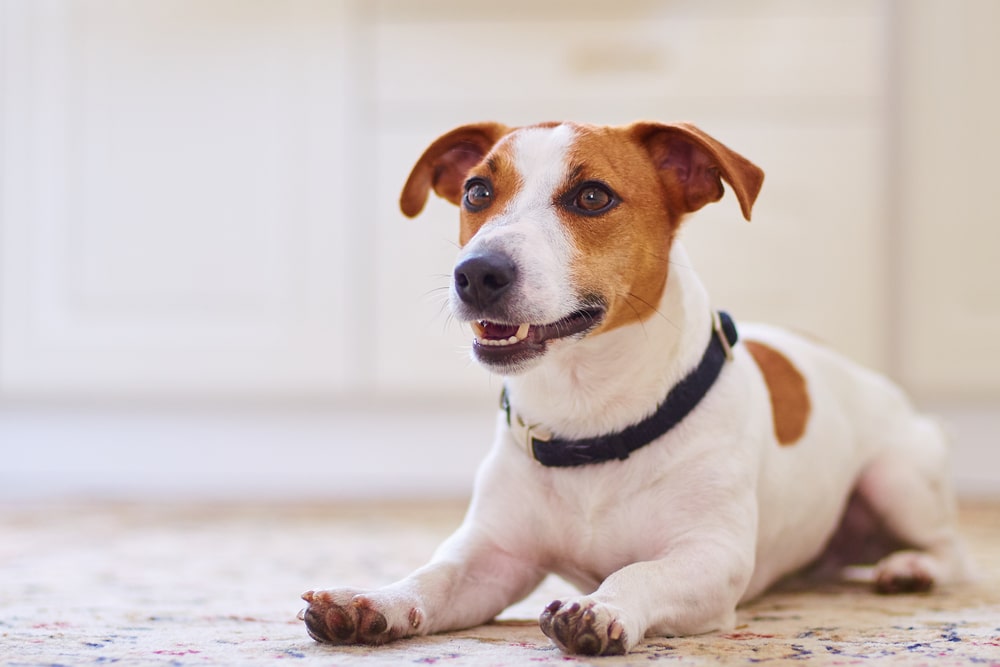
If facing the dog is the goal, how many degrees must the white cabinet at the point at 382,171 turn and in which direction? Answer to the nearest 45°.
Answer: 0° — it already faces it

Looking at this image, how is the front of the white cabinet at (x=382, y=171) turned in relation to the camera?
facing the viewer

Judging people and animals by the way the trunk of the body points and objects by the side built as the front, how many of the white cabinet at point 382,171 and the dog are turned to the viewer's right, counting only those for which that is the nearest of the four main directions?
0

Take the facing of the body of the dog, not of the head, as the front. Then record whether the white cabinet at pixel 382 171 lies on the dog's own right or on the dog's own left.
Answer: on the dog's own right

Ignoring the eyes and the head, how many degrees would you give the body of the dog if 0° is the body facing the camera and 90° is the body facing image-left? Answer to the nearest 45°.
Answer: approximately 45°

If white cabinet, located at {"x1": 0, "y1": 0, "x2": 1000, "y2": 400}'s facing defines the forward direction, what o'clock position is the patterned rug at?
The patterned rug is roughly at 12 o'clock from the white cabinet.
